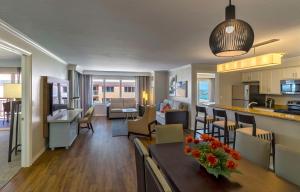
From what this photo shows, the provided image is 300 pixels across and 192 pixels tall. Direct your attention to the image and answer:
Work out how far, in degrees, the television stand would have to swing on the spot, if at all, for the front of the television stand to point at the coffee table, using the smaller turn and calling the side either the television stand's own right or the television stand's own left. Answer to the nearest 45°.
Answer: approximately 45° to the television stand's own left

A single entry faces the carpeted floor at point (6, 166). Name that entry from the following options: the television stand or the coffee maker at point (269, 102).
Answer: the coffee maker

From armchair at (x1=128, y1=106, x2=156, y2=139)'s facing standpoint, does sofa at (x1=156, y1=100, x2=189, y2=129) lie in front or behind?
behind

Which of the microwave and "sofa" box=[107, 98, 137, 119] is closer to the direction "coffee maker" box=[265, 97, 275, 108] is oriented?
the sofa

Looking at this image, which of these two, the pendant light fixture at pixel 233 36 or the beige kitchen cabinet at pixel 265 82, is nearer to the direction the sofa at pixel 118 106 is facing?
the pendant light fixture

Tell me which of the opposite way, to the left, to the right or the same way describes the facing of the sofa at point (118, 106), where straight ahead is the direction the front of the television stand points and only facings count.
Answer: to the right

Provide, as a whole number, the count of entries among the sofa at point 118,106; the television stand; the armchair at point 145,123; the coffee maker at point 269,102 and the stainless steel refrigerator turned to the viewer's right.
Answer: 1

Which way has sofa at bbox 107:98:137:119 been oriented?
toward the camera

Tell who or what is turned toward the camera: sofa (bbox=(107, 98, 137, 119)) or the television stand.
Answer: the sofa

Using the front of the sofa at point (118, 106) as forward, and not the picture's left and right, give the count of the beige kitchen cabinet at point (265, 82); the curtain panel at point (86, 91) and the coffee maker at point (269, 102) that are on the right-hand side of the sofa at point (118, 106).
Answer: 1

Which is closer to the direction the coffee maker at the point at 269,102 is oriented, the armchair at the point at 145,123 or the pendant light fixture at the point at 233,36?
the armchair

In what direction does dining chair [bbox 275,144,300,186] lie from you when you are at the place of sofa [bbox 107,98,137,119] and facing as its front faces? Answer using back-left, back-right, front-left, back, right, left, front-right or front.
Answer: front

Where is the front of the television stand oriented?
to the viewer's right

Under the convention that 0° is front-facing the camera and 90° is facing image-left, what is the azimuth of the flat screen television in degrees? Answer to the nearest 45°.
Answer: approximately 315°

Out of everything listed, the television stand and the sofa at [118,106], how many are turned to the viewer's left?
0

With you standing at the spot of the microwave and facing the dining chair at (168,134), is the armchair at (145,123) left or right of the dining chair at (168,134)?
right

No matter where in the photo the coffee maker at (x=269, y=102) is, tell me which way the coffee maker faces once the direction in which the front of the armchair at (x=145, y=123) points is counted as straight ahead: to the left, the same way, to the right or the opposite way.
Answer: the same way

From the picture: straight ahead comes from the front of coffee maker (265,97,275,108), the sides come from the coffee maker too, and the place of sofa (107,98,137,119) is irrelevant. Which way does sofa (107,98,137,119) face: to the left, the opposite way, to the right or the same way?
to the left

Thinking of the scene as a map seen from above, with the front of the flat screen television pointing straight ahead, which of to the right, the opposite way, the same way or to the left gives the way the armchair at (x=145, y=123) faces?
the opposite way

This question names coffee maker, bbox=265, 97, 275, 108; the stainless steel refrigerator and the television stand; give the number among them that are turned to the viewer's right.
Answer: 1

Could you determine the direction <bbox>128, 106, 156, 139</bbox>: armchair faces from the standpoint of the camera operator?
facing to the left of the viewer
